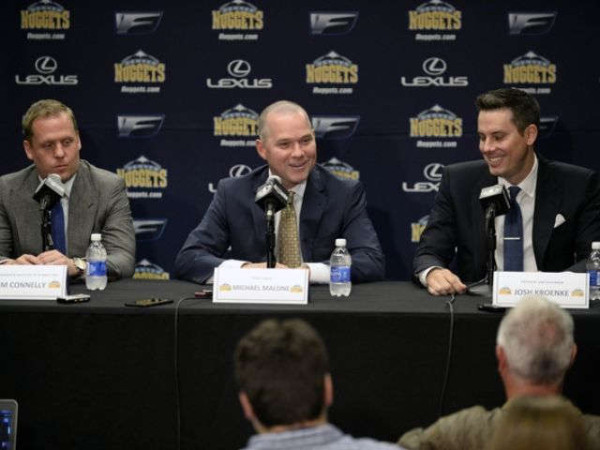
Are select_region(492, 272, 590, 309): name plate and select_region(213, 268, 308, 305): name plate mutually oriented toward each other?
no

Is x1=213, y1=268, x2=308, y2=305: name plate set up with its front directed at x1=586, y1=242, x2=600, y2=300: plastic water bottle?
no

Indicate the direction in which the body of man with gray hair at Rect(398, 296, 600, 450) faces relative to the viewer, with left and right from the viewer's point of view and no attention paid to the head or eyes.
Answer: facing away from the viewer

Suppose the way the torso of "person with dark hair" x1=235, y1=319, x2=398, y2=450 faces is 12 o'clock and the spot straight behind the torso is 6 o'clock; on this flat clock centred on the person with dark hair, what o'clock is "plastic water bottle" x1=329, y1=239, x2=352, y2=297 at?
The plastic water bottle is roughly at 12 o'clock from the person with dark hair.

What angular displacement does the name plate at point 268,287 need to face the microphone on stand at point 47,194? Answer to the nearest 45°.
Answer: approximately 90° to its right

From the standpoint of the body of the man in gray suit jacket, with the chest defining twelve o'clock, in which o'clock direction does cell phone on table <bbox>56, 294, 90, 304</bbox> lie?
The cell phone on table is roughly at 12 o'clock from the man in gray suit jacket.

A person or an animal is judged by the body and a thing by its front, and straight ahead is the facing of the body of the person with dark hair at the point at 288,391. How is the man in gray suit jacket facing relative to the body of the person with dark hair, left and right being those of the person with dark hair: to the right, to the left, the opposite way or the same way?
the opposite way

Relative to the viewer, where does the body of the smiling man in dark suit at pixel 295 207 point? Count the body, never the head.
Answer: toward the camera

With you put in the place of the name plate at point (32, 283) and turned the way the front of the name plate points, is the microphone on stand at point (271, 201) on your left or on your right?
on your left

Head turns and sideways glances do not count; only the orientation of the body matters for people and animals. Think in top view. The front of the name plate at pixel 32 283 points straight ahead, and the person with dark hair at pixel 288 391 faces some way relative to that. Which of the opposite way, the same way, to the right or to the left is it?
the opposite way

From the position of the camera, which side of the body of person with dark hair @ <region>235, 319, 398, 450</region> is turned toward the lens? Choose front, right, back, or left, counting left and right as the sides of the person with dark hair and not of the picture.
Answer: back

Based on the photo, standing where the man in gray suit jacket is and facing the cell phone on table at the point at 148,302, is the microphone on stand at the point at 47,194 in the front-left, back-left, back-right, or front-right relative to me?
front-right

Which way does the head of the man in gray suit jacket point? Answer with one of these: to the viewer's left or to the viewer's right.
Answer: to the viewer's right

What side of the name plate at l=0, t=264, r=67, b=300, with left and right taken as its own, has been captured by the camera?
front

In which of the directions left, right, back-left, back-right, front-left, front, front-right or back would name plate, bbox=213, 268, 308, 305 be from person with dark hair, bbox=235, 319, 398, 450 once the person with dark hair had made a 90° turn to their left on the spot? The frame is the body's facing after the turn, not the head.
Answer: right

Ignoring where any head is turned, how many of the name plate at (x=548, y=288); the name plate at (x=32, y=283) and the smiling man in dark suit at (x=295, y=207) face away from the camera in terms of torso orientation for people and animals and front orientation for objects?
0

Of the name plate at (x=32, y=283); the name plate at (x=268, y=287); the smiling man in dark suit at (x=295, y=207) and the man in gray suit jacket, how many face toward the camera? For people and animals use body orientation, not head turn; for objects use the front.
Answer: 4

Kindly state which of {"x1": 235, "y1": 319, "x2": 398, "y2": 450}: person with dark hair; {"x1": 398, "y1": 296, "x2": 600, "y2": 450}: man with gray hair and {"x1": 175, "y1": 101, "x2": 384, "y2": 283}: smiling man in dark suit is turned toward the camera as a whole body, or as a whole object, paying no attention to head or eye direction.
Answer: the smiling man in dark suit

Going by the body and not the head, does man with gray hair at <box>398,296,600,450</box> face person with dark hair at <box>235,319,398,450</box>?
no

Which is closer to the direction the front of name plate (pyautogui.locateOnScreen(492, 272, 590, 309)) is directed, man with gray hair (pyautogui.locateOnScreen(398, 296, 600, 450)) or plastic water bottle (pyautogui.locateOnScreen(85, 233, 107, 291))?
the man with gray hair

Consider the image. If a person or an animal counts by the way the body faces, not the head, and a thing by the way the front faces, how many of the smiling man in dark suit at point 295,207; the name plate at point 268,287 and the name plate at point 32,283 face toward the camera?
3
